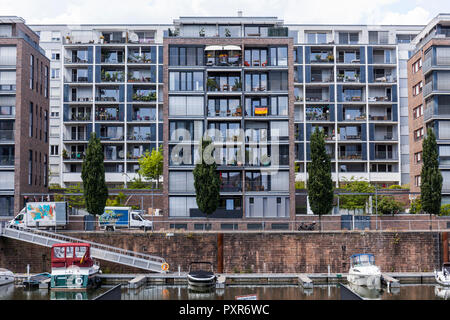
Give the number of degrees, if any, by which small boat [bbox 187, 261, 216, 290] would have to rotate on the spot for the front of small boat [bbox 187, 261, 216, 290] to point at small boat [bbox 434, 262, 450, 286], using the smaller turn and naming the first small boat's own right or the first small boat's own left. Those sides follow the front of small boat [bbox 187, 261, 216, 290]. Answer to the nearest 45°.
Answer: approximately 90° to the first small boat's own left

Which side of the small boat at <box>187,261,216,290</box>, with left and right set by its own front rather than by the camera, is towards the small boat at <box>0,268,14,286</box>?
right

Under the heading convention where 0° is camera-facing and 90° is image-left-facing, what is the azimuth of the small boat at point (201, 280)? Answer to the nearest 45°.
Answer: approximately 0°

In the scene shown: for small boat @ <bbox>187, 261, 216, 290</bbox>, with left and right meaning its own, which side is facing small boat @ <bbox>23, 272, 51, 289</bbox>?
right

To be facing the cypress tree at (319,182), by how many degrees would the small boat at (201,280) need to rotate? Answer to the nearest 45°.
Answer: approximately 135° to its left

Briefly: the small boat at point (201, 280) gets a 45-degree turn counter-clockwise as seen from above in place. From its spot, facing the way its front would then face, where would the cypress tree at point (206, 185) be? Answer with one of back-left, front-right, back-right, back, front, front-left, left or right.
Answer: back-left
